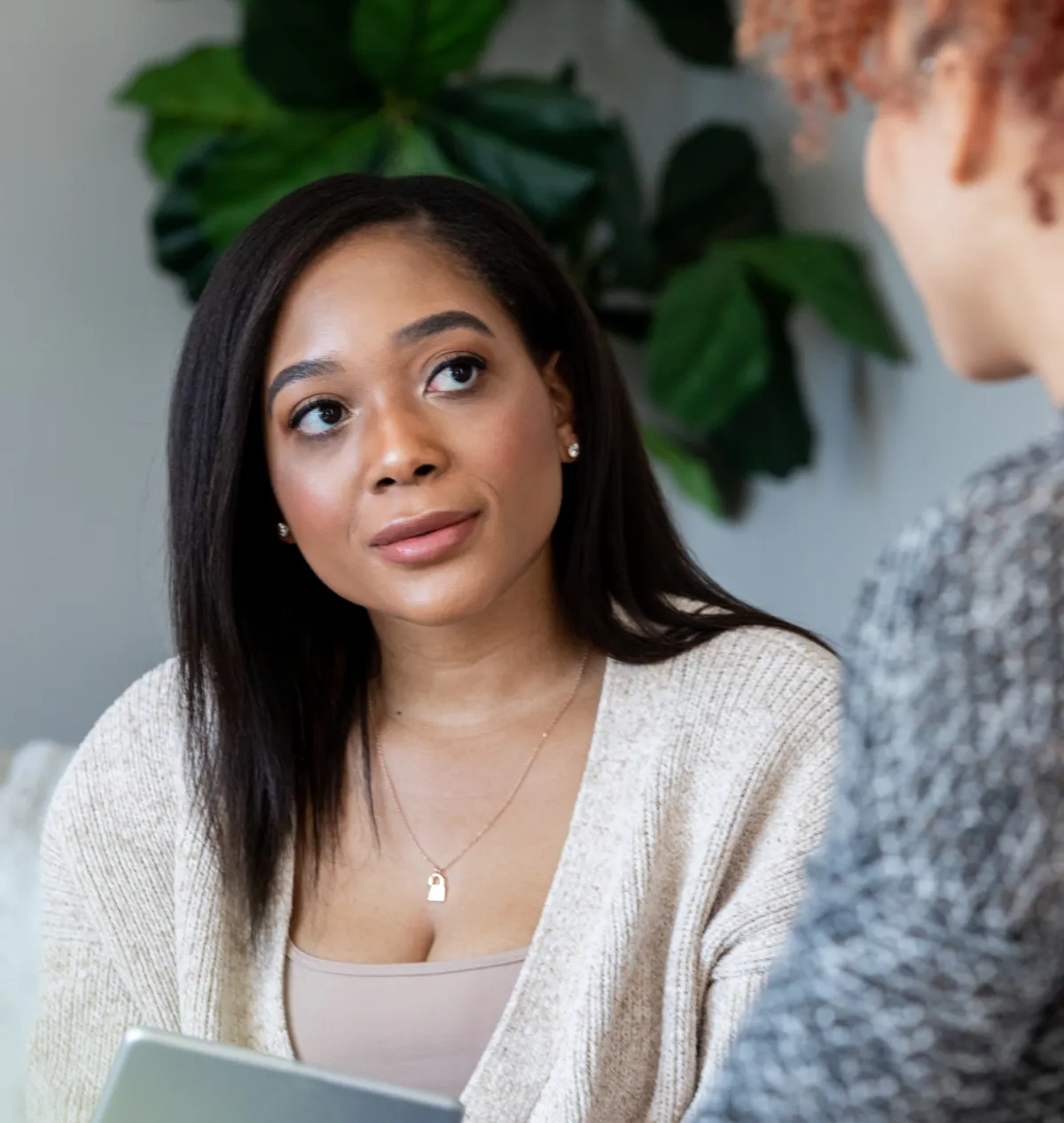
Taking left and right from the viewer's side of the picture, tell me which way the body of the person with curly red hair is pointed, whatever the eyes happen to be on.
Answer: facing away from the viewer and to the left of the viewer

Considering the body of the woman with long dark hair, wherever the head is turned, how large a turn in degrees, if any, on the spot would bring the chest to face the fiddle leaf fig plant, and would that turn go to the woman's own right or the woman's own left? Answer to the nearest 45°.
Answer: approximately 180°

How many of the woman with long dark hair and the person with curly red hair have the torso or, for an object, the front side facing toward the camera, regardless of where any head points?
1

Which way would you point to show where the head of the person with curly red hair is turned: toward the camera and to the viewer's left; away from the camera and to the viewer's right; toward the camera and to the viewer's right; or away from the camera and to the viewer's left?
away from the camera and to the viewer's left

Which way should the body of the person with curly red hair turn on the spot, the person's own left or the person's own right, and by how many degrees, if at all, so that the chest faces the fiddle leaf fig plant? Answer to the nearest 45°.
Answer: approximately 45° to the person's own right

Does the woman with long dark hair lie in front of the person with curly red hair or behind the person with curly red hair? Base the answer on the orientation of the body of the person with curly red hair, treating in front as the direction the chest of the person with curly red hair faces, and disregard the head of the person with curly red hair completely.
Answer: in front
